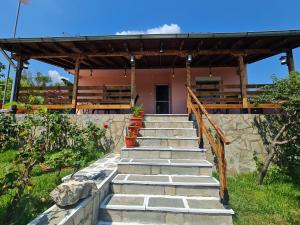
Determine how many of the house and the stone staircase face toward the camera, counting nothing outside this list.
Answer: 2

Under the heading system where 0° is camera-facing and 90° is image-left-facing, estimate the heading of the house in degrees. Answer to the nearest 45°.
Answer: approximately 0°

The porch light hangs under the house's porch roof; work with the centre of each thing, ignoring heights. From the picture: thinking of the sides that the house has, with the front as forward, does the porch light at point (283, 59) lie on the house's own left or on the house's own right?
on the house's own left

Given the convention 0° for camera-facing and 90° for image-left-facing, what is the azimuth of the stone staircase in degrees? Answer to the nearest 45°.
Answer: approximately 0°

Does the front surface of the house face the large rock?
yes

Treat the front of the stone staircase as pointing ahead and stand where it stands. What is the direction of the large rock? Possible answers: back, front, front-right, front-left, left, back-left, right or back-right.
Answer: front-right

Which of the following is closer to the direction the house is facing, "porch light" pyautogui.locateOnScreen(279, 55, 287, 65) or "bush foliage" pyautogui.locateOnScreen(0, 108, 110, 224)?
the bush foliage

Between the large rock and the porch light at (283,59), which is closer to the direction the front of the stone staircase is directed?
the large rock

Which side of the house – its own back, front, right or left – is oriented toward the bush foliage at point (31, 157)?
front

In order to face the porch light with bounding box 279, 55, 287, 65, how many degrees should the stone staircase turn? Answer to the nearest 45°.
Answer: approximately 135° to its left
